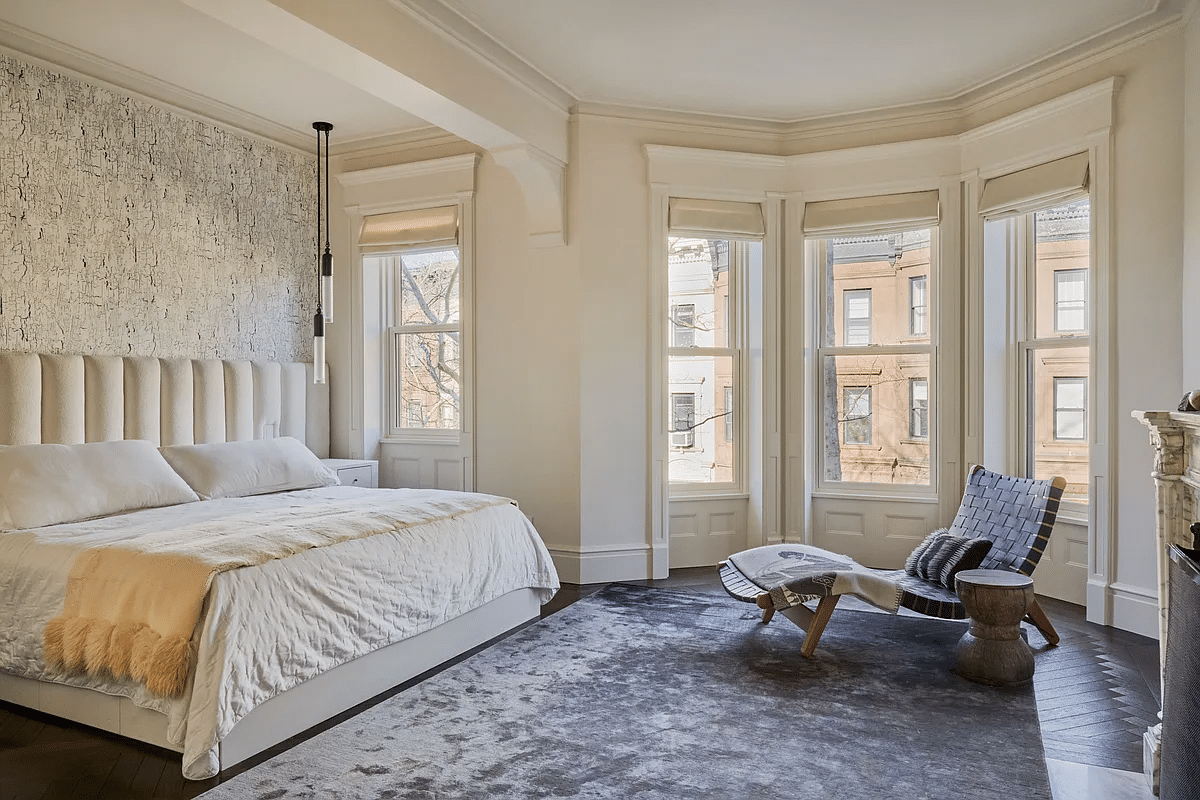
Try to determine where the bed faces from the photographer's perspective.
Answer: facing the viewer and to the right of the viewer

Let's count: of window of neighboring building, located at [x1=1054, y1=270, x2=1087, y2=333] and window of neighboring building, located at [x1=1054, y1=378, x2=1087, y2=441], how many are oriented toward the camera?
2

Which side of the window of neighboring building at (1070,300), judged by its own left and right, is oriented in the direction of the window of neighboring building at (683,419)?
right

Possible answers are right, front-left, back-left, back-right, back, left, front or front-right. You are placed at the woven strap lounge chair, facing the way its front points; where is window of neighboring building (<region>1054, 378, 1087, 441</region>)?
back

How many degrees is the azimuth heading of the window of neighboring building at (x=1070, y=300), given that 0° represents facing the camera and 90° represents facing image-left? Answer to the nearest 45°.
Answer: approximately 0°

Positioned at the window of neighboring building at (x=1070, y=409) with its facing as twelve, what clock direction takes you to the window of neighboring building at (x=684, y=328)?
the window of neighboring building at (x=684, y=328) is roughly at 3 o'clock from the window of neighboring building at (x=1070, y=409).

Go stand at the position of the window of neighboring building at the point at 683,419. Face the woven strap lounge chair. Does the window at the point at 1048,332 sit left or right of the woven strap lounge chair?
left

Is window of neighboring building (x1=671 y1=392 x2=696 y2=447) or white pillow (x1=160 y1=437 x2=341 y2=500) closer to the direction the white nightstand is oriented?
the window of neighboring building

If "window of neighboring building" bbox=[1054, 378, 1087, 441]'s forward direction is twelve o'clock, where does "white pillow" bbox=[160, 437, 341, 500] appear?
The white pillow is roughly at 2 o'clock from the window of neighboring building.

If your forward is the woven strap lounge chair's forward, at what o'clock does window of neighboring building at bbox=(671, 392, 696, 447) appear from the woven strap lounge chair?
The window of neighboring building is roughly at 3 o'clock from the woven strap lounge chair.
